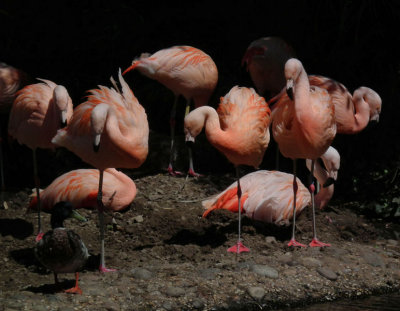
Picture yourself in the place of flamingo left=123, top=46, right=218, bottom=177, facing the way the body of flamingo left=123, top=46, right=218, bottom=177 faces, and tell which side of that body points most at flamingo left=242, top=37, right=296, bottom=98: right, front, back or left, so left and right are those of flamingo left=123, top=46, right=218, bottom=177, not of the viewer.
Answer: front

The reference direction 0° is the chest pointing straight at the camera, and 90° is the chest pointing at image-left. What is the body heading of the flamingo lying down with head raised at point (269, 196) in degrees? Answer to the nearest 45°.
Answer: approximately 270°

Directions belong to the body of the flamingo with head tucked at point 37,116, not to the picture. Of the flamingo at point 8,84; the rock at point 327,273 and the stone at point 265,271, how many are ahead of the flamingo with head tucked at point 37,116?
2

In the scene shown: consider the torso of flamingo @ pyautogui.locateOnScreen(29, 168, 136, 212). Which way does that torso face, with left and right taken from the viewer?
facing to the right of the viewer

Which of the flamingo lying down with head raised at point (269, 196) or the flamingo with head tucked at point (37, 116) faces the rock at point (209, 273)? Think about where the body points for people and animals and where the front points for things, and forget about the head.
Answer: the flamingo with head tucked at point (37, 116)

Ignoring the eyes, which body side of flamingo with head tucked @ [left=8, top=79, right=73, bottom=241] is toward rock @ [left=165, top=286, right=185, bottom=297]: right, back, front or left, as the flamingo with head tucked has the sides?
front
